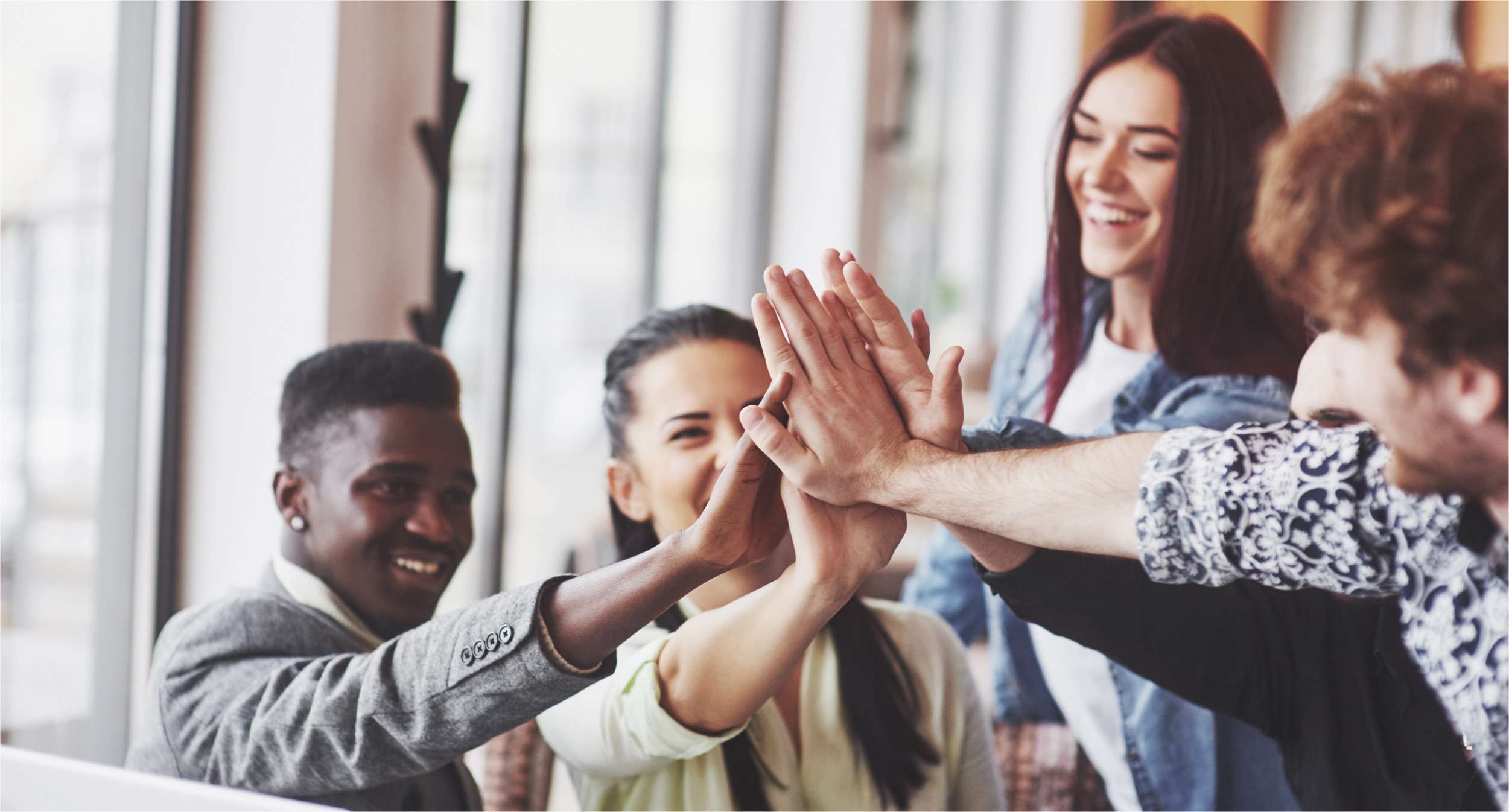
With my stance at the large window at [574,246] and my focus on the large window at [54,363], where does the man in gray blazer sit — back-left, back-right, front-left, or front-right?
front-left

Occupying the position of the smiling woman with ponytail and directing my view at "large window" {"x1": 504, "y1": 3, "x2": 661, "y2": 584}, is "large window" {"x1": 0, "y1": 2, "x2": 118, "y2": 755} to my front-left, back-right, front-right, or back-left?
front-left

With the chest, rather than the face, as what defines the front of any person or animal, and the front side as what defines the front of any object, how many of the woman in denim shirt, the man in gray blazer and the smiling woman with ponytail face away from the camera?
0

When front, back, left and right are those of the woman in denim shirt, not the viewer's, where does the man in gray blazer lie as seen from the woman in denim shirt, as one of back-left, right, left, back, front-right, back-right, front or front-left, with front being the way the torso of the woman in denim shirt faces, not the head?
front

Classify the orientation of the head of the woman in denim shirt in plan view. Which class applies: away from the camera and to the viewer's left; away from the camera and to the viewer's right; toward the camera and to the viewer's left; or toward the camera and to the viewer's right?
toward the camera and to the viewer's left

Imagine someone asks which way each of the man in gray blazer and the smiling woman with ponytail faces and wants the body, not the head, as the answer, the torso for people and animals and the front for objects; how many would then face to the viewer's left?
0

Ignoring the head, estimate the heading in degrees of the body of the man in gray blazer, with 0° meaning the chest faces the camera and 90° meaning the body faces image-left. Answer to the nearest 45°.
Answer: approximately 315°

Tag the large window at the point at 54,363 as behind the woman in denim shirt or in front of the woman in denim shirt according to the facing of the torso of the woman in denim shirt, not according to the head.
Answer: in front

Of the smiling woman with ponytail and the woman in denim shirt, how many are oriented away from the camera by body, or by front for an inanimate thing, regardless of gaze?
0

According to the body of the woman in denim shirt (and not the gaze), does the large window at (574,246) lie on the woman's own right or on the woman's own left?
on the woman's own right

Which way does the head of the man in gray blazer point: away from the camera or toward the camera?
toward the camera

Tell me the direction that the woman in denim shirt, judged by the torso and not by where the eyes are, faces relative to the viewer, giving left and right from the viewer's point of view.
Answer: facing the viewer and to the left of the viewer

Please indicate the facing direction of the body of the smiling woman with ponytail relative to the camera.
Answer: toward the camera

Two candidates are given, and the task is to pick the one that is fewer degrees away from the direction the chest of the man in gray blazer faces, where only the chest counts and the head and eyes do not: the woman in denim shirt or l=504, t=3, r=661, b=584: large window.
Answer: the woman in denim shirt
